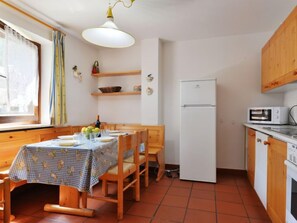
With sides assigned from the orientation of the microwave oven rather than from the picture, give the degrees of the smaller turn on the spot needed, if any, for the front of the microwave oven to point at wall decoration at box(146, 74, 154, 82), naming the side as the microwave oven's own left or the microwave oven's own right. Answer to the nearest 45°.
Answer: approximately 90° to the microwave oven's own right

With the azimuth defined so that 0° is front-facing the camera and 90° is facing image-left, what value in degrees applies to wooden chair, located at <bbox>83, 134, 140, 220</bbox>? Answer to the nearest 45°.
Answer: approximately 135°

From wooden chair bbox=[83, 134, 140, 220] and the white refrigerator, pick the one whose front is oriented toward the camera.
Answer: the white refrigerator

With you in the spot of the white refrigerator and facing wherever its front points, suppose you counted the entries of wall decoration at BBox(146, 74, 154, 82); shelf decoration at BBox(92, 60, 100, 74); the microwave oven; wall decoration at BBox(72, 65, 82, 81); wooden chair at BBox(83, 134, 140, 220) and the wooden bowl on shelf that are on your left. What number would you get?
1

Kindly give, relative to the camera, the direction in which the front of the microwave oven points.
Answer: facing the viewer

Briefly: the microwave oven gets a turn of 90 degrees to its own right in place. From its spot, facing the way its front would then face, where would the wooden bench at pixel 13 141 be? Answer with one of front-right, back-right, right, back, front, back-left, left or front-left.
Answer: front-left

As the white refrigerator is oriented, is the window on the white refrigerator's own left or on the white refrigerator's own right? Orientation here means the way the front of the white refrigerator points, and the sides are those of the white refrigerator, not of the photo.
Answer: on the white refrigerator's own right

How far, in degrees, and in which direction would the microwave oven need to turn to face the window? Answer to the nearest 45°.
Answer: approximately 45° to its right

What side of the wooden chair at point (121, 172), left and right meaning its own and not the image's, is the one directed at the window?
front

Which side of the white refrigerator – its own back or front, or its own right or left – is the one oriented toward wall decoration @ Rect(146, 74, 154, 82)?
right

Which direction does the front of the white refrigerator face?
toward the camera

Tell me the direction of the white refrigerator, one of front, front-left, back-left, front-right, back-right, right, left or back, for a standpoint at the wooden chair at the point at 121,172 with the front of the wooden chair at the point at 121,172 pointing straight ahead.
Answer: right

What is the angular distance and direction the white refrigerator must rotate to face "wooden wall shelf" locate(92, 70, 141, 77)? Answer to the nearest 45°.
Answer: approximately 90° to its right

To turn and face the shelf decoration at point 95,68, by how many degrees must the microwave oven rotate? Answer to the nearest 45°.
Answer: approximately 90° to its right

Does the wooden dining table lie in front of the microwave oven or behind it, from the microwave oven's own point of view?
in front

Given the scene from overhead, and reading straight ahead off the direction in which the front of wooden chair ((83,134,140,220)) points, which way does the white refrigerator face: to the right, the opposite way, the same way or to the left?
to the left

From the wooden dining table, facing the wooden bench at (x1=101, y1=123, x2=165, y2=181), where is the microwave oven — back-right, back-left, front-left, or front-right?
front-right
